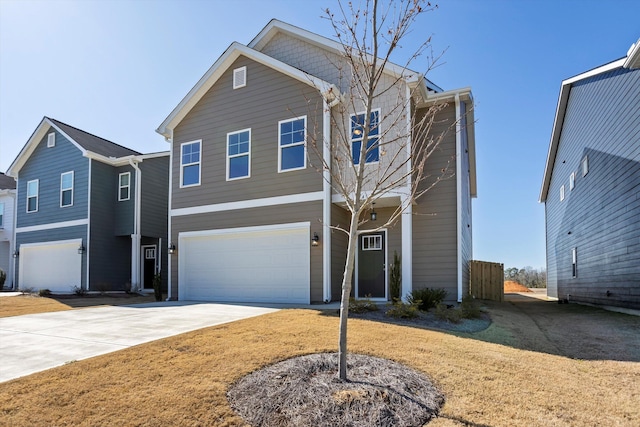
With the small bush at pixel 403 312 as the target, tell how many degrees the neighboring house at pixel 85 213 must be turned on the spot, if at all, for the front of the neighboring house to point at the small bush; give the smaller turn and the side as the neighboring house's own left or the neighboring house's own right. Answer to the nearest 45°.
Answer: approximately 45° to the neighboring house's own left

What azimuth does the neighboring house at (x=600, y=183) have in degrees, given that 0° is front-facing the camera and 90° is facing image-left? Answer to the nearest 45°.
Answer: approximately 0°

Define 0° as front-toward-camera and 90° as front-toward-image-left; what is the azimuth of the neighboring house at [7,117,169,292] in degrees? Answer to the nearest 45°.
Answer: approximately 45°

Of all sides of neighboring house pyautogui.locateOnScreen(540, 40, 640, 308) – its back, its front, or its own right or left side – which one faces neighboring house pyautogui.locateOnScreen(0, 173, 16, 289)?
right

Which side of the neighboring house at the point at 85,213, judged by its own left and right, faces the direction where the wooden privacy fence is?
left

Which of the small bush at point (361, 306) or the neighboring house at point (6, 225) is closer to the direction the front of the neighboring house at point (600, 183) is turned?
the small bush

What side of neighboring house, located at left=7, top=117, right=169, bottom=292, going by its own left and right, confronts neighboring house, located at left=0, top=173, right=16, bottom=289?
right

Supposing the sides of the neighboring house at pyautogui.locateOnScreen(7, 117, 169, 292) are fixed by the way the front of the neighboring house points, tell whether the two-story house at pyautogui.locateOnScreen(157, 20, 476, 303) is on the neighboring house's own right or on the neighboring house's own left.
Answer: on the neighboring house's own left
